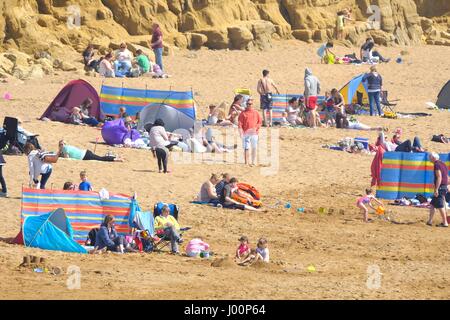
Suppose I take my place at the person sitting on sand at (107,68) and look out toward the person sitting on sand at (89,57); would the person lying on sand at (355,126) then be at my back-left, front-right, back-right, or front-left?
back-right

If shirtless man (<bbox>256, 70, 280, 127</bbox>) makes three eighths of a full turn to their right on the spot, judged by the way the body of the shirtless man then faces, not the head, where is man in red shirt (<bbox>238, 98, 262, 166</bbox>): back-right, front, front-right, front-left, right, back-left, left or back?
front-right

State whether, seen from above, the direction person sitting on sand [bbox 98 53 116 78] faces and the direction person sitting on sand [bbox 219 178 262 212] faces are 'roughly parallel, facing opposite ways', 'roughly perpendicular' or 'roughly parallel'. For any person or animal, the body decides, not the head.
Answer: roughly parallel

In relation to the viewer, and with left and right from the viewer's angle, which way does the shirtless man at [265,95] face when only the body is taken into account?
facing away from the viewer

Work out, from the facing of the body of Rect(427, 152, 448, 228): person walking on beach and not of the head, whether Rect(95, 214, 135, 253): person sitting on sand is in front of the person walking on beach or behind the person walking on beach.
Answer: in front

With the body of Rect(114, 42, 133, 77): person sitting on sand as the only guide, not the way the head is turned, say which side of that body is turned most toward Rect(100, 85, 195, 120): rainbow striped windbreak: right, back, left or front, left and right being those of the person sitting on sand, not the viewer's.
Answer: front

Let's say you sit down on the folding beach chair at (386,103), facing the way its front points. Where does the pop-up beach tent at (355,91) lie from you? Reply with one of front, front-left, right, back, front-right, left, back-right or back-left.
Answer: back-right

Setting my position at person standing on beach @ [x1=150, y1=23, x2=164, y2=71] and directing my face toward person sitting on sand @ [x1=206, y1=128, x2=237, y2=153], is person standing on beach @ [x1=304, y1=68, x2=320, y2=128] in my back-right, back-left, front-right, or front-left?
front-left
